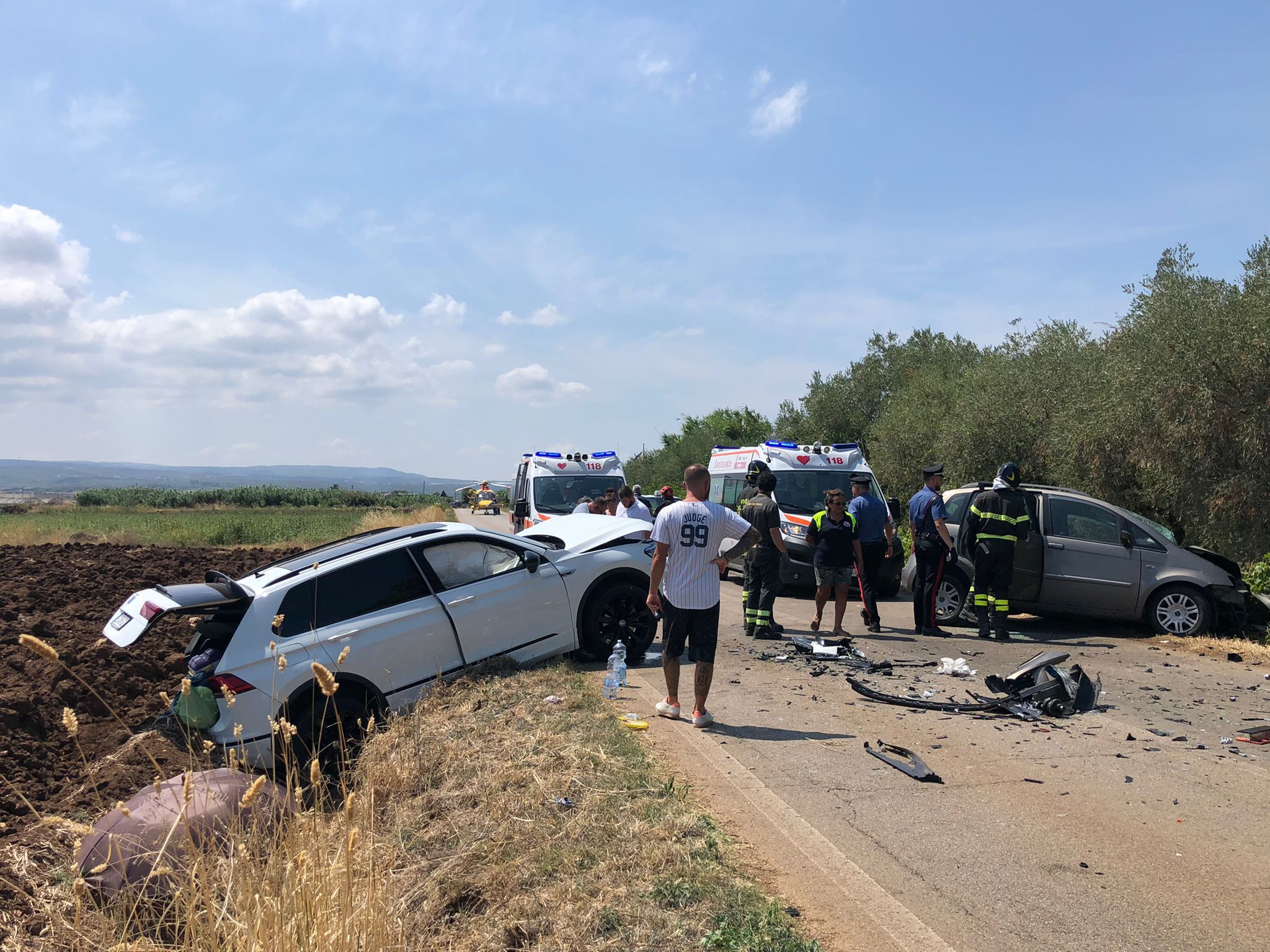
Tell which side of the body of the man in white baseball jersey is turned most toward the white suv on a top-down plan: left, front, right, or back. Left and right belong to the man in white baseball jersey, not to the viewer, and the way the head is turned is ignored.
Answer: left

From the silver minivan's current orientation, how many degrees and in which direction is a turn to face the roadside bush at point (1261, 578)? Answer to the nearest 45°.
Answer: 0° — it already faces it

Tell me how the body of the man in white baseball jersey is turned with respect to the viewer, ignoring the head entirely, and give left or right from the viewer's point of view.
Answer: facing away from the viewer

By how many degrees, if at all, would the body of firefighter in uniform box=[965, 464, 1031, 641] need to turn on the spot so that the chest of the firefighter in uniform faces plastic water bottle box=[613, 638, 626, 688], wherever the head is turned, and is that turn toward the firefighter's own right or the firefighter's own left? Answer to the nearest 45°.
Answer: approximately 135° to the firefighter's own left

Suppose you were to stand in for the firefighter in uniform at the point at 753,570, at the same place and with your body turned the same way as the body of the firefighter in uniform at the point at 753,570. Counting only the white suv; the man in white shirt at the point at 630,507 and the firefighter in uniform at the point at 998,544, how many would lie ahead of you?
1

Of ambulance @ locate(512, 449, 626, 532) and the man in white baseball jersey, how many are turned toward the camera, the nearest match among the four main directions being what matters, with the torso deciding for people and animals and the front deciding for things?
1

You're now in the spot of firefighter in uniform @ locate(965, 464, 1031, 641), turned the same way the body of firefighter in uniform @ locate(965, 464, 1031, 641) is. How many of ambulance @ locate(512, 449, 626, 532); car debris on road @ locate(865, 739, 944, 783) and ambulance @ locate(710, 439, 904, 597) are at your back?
1

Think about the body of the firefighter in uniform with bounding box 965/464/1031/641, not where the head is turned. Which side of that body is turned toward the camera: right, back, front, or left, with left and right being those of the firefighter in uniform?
back

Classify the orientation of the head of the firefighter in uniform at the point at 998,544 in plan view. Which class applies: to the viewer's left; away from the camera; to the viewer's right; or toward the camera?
away from the camera

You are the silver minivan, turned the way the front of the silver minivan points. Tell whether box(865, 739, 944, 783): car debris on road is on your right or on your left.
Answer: on your right

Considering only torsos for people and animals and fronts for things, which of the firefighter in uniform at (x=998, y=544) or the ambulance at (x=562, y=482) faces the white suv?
the ambulance
